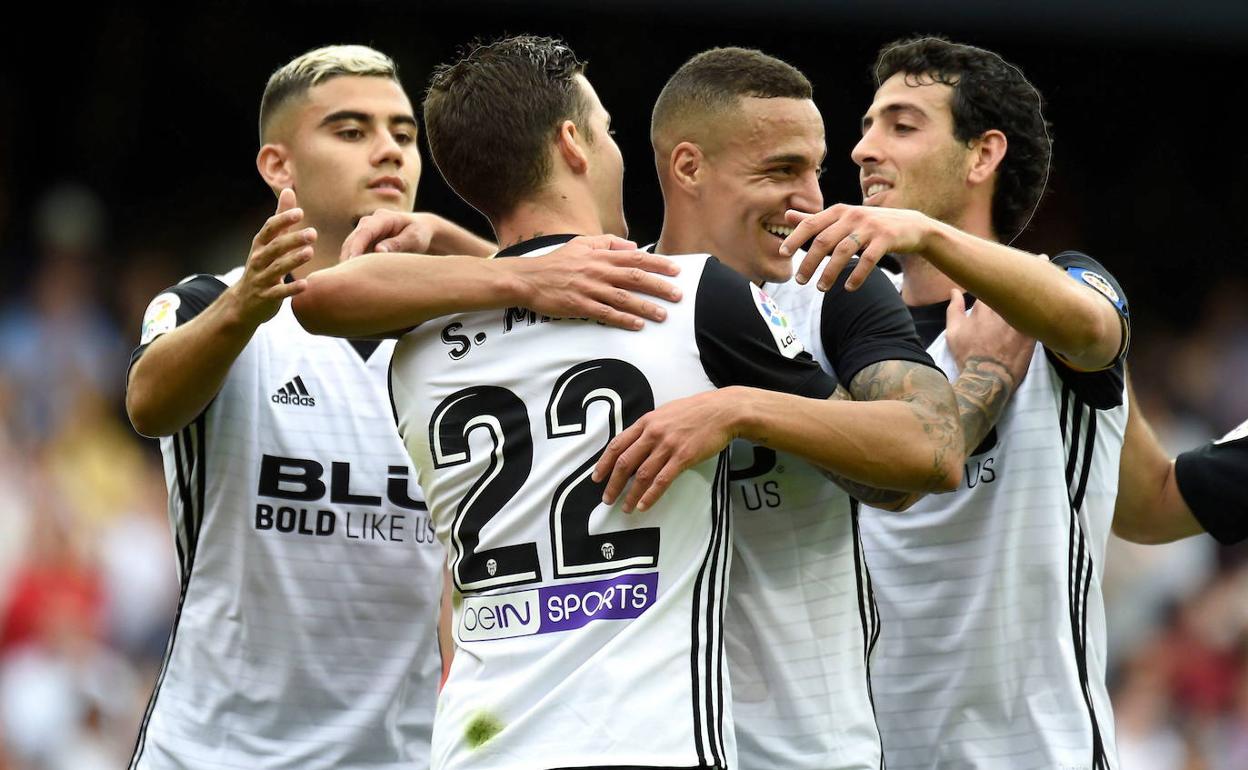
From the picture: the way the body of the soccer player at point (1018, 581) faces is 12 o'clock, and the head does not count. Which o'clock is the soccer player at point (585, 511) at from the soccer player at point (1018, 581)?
the soccer player at point (585, 511) is roughly at 12 o'clock from the soccer player at point (1018, 581).

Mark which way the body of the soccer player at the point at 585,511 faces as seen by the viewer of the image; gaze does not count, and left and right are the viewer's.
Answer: facing away from the viewer and to the right of the viewer

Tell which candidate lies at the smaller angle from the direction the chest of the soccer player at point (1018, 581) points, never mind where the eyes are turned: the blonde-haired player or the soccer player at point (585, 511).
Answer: the soccer player

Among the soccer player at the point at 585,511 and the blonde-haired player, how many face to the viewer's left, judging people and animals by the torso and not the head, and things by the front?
0

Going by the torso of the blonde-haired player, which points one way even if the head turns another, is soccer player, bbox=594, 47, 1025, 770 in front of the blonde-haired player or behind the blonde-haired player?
in front

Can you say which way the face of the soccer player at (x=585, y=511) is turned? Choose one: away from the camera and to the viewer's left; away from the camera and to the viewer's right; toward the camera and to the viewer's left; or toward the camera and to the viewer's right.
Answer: away from the camera and to the viewer's right

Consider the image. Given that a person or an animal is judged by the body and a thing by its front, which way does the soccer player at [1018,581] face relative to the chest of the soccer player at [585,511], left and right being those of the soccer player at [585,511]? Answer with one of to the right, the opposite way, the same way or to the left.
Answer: the opposite way

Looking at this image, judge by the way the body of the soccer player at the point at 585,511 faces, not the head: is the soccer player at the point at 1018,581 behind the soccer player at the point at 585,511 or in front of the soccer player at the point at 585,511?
in front

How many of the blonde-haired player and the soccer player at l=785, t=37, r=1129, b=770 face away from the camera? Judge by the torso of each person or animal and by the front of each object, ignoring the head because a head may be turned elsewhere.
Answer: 0

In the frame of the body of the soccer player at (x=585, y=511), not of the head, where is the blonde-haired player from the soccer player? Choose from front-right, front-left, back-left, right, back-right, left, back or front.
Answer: left

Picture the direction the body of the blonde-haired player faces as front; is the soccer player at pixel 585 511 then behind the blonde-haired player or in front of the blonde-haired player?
in front

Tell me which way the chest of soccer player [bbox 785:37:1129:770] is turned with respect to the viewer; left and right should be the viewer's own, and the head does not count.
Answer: facing the viewer and to the left of the viewer

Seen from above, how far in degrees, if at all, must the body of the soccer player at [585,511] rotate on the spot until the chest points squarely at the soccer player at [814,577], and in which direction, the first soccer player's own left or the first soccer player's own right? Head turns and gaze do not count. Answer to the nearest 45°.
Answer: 0° — they already face them
